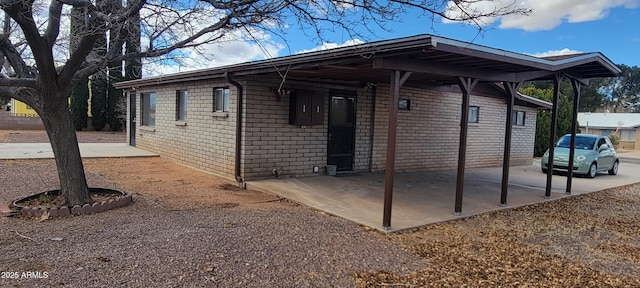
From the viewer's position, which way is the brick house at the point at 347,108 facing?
facing the viewer and to the right of the viewer

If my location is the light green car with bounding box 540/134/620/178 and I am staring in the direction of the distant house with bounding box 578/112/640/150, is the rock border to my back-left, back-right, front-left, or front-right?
back-left

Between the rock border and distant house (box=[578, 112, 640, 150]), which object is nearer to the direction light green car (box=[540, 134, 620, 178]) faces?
the rock border

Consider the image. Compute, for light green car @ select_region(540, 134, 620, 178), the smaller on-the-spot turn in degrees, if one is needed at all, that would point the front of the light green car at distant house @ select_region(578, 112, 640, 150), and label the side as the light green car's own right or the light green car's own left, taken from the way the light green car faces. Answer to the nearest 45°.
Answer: approximately 135° to the light green car's own right

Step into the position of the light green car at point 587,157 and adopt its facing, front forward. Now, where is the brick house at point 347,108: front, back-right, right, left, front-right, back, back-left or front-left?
front

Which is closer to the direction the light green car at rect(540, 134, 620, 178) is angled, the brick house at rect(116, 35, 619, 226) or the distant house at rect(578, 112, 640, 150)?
the brick house

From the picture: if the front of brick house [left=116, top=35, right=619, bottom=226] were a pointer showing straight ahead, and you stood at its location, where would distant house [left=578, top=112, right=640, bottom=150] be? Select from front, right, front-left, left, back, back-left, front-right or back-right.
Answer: left

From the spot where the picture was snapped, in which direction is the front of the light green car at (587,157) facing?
facing the viewer and to the left of the viewer

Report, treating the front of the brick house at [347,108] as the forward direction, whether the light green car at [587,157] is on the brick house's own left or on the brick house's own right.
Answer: on the brick house's own left

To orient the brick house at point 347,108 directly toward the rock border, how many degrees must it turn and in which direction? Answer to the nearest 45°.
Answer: approximately 90° to its right

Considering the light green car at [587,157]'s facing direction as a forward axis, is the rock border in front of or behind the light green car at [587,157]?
in front

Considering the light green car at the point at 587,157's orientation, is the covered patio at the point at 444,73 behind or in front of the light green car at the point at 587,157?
in front

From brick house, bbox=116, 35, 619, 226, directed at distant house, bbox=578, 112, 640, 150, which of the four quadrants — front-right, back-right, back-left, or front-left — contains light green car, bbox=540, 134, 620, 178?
front-right

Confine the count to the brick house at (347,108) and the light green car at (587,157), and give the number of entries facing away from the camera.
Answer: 0
